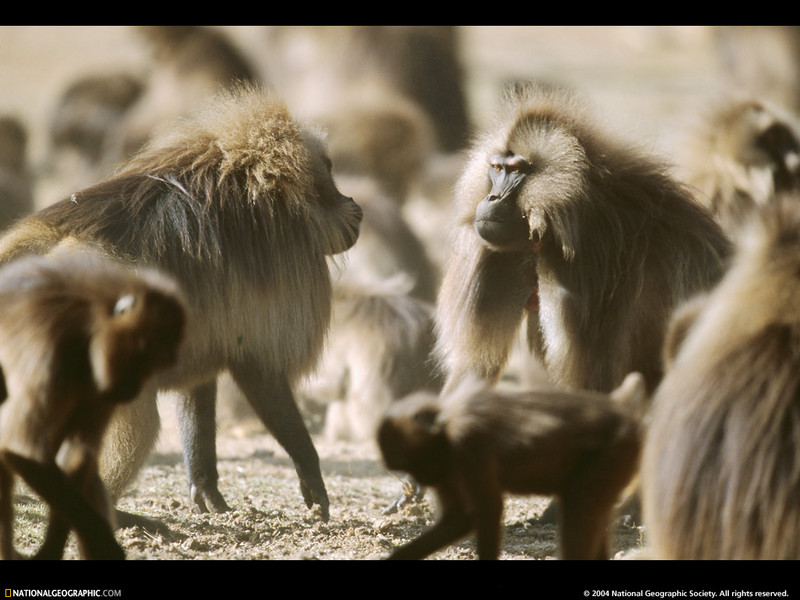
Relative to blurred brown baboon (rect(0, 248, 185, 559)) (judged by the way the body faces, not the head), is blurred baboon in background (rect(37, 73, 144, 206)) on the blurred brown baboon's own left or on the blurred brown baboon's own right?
on the blurred brown baboon's own left

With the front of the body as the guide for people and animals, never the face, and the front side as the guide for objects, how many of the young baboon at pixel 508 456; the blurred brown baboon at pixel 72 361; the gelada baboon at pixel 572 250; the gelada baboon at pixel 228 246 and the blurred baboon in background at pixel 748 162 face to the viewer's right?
3

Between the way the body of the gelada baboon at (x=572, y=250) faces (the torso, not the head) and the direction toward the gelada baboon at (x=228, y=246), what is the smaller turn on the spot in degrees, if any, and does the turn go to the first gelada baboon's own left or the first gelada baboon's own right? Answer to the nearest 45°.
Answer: approximately 45° to the first gelada baboon's own right

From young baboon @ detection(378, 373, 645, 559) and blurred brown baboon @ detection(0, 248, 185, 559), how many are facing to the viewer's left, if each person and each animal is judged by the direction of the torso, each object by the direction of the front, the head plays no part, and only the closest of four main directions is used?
1

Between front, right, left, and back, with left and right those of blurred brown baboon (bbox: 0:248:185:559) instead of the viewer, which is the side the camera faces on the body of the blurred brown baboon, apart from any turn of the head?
right

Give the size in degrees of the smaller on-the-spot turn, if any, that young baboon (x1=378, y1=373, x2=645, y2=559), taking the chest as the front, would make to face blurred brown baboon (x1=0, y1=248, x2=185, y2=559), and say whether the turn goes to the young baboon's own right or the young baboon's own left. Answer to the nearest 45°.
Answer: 0° — it already faces it

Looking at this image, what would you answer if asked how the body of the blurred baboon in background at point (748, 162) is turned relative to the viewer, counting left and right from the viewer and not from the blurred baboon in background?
facing to the right of the viewer

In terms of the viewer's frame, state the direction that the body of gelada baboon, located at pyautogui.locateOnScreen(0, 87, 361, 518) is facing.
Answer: to the viewer's right

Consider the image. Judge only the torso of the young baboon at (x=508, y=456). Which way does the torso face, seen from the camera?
to the viewer's left

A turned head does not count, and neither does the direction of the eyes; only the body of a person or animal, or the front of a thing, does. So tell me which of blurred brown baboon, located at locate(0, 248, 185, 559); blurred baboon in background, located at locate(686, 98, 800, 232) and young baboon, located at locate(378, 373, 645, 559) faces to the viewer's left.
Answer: the young baboon

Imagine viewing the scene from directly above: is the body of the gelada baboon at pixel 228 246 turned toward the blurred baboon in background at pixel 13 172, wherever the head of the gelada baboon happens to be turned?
no

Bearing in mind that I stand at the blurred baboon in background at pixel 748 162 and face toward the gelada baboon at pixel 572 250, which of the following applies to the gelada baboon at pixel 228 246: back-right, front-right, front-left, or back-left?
front-right

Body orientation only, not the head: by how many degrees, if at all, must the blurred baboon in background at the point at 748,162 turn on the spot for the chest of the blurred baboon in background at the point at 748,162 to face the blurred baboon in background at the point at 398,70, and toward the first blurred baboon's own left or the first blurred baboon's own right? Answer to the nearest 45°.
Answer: approximately 135° to the first blurred baboon's own left

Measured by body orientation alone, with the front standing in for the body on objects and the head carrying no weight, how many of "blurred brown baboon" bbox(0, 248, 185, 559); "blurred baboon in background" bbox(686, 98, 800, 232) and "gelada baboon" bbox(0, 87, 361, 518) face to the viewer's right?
3

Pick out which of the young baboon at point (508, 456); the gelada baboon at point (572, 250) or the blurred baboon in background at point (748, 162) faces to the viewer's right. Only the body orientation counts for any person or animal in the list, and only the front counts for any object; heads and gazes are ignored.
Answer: the blurred baboon in background

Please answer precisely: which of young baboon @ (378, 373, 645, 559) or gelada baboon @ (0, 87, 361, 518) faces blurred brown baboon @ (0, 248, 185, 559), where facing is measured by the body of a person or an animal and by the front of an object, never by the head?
the young baboon
